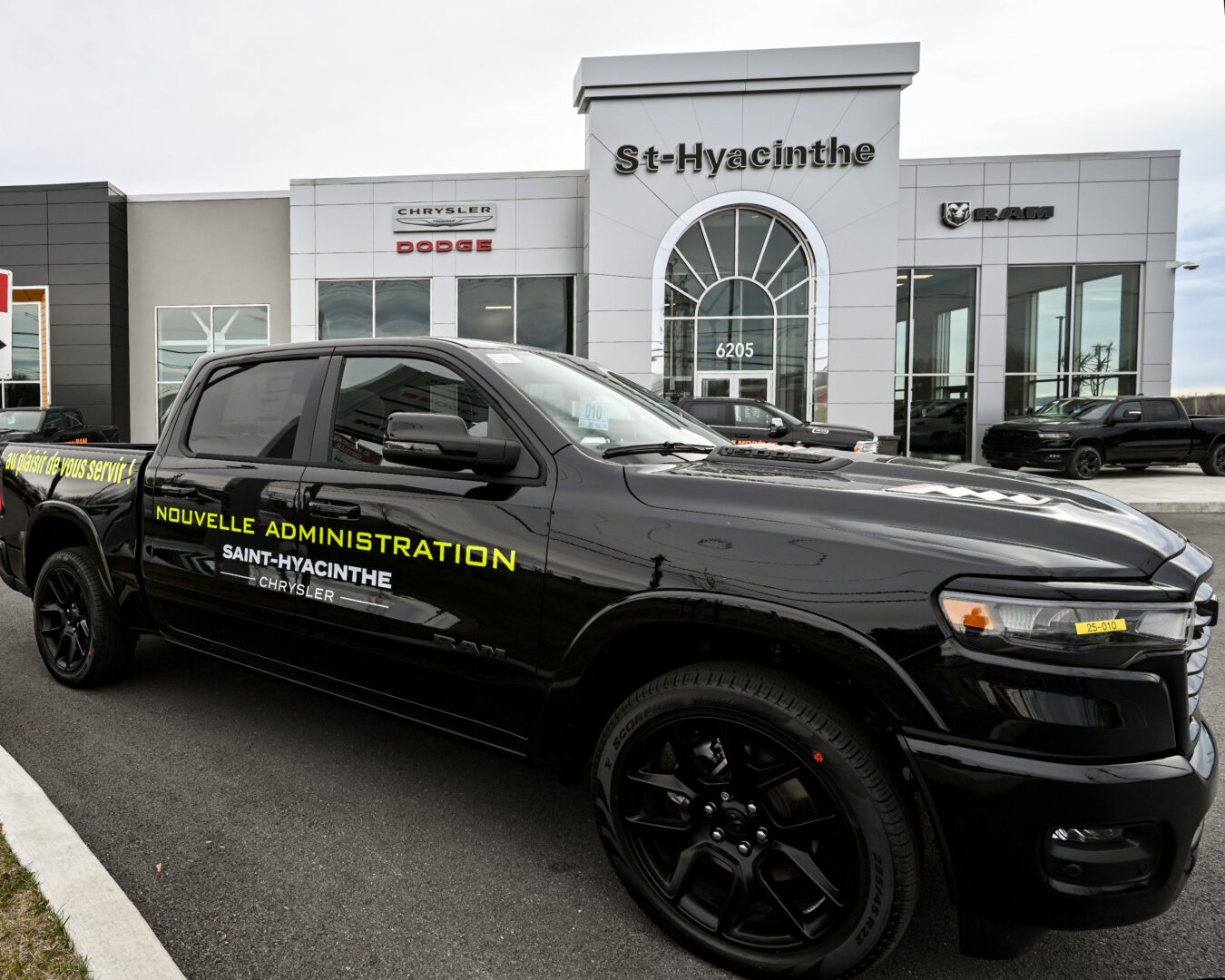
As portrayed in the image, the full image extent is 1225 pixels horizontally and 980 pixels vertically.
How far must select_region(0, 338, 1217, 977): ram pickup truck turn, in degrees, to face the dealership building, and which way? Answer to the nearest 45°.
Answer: approximately 135° to its left

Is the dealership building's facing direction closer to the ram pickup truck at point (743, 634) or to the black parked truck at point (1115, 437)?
the ram pickup truck

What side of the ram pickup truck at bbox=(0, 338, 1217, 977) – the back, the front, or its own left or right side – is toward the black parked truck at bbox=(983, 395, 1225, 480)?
left

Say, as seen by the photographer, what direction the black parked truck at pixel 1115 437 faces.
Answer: facing the viewer and to the left of the viewer

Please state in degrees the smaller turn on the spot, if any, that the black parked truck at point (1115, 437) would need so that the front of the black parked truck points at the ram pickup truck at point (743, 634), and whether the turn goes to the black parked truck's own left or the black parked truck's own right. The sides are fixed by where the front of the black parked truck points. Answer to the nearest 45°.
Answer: approximately 45° to the black parked truck's own left

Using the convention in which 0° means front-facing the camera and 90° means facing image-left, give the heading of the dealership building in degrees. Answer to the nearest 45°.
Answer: approximately 0°

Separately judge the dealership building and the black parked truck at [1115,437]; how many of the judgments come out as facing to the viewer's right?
0

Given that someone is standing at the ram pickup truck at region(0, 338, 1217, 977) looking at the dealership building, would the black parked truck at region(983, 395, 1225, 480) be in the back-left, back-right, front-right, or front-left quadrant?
front-right

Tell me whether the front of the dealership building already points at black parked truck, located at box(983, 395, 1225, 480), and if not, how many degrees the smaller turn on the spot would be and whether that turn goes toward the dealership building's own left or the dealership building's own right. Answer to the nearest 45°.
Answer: approximately 45° to the dealership building's own left

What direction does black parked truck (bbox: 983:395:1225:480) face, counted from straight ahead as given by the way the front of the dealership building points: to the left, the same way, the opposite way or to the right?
to the right

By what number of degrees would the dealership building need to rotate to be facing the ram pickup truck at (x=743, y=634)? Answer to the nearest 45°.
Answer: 0° — it already faces it

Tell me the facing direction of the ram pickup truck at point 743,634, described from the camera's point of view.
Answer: facing the viewer and to the right of the viewer
